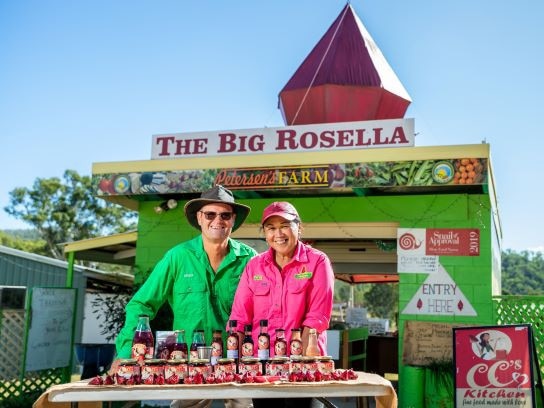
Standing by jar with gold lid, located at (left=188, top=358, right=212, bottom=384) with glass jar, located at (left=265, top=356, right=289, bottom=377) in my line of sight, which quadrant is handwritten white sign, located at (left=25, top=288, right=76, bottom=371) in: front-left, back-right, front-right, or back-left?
back-left

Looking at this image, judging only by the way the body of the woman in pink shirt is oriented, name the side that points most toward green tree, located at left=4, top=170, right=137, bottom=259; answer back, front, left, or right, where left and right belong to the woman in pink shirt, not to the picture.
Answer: back

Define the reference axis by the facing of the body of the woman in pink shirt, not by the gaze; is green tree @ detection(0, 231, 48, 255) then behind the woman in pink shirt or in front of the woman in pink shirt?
behind

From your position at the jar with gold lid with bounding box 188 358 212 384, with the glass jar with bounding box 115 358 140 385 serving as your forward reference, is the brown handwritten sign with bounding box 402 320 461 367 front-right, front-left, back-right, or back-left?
back-right

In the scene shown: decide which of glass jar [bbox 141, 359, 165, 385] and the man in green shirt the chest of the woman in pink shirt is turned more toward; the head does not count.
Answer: the glass jar

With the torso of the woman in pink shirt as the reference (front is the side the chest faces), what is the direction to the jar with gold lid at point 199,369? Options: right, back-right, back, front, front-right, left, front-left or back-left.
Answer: front-right

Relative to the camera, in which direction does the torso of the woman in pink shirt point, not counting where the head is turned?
toward the camera

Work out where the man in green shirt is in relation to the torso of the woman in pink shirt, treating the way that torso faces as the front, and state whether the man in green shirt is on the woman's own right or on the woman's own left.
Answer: on the woman's own right

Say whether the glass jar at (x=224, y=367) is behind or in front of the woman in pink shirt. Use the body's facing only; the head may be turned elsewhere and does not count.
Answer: in front

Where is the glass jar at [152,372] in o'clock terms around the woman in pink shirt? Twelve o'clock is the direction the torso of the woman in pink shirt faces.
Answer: The glass jar is roughly at 2 o'clock from the woman in pink shirt.
